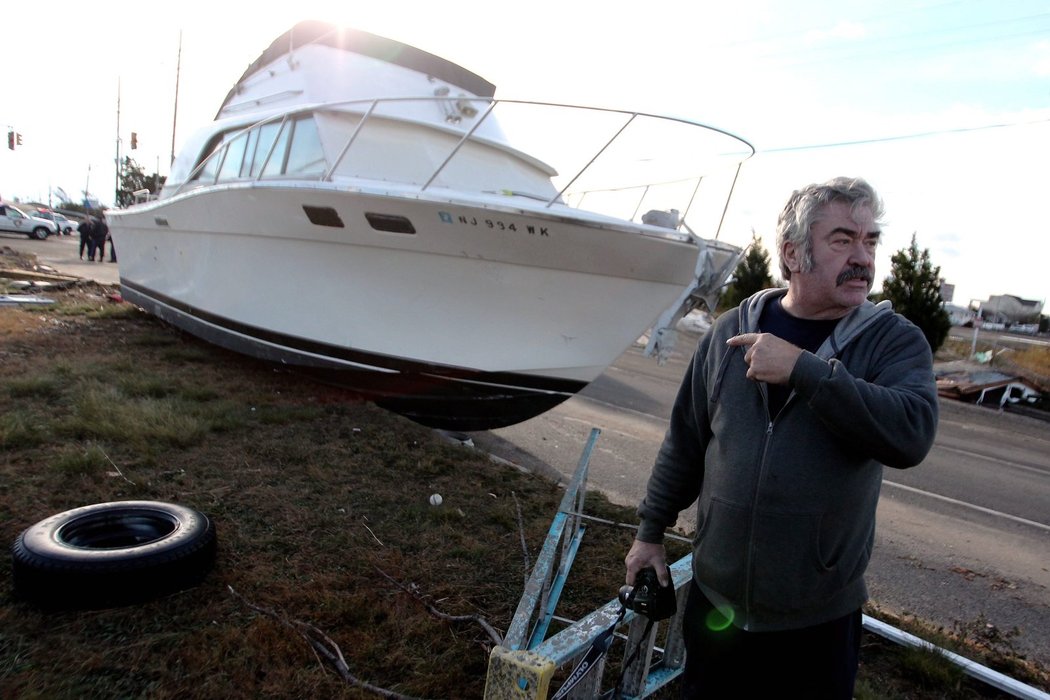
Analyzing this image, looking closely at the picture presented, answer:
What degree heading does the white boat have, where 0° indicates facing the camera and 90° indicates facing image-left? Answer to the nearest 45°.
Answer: approximately 315°

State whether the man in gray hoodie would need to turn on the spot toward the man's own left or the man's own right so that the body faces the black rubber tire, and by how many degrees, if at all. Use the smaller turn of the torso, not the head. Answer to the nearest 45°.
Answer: approximately 90° to the man's own right

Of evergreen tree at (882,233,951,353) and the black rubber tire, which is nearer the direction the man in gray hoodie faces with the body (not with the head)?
the black rubber tire

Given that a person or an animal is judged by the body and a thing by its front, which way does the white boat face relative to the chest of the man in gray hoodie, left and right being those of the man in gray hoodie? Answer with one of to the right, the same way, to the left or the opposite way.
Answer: to the left

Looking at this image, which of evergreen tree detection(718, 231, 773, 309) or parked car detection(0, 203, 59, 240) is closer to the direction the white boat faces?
the evergreen tree

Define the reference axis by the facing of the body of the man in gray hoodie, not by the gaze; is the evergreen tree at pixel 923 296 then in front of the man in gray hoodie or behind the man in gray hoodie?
behind

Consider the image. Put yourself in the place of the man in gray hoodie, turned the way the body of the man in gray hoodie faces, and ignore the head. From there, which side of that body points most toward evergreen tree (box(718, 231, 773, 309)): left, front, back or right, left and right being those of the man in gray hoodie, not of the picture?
back

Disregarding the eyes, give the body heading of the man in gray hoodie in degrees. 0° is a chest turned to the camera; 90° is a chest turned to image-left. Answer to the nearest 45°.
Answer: approximately 0°
